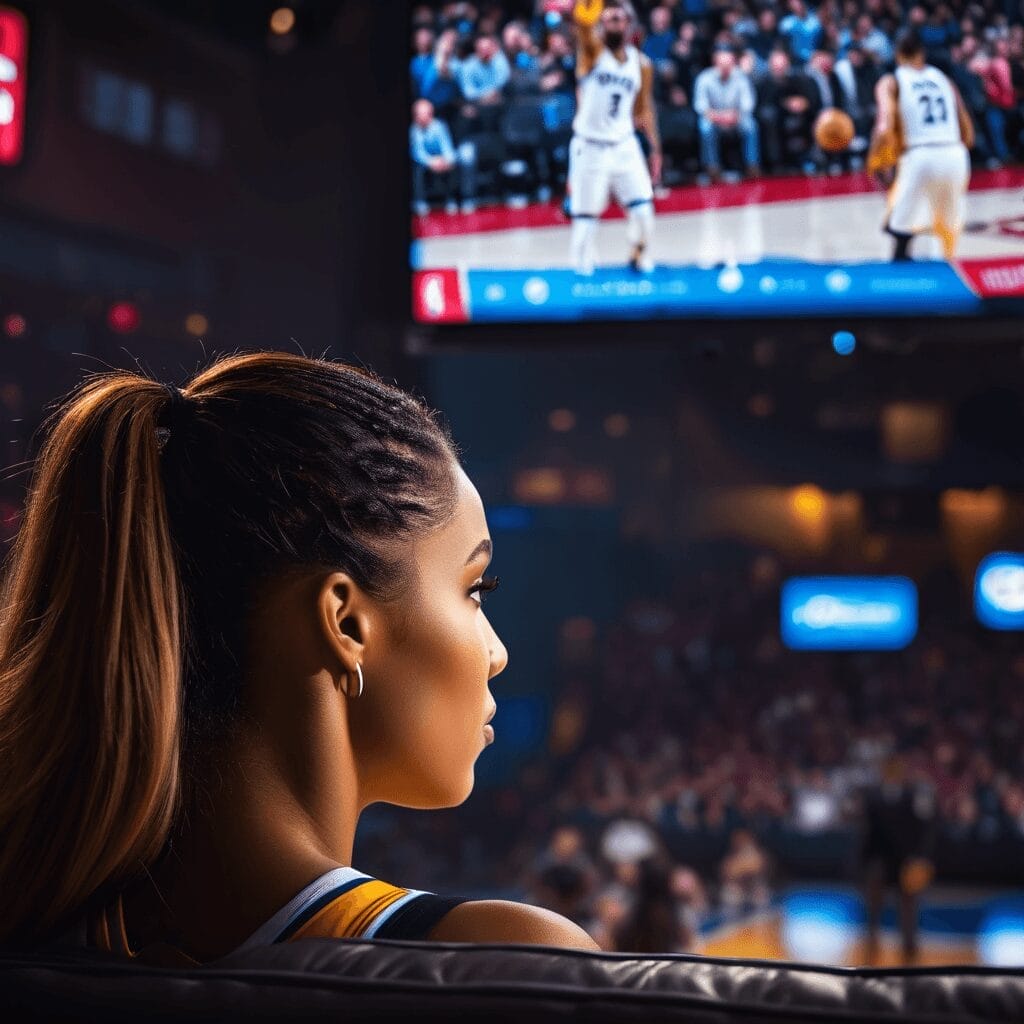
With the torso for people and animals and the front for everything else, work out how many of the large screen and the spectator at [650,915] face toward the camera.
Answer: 1

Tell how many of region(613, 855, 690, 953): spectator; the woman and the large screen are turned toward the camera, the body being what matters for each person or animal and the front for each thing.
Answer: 1

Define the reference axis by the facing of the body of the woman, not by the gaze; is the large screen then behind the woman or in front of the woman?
in front

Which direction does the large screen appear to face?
toward the camera

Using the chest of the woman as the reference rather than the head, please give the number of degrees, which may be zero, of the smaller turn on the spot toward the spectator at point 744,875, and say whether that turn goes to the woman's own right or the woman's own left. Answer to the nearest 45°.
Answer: approximately 45° to the woman's own left

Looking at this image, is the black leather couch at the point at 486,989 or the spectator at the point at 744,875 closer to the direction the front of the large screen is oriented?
the black leather couch

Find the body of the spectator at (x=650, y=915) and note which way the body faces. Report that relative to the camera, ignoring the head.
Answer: away from the camera

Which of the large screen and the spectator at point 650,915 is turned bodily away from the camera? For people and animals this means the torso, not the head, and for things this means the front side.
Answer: the spectator

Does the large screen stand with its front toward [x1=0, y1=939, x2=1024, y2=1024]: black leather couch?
yes

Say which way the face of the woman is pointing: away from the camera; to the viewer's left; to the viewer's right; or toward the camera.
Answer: to the viewer's right

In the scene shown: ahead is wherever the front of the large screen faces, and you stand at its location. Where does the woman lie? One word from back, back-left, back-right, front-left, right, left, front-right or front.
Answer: front
